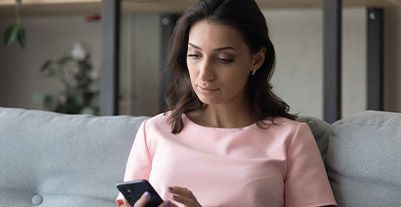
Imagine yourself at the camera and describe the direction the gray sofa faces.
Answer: facing the viewer

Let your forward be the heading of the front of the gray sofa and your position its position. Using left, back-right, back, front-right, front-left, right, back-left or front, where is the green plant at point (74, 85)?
back
